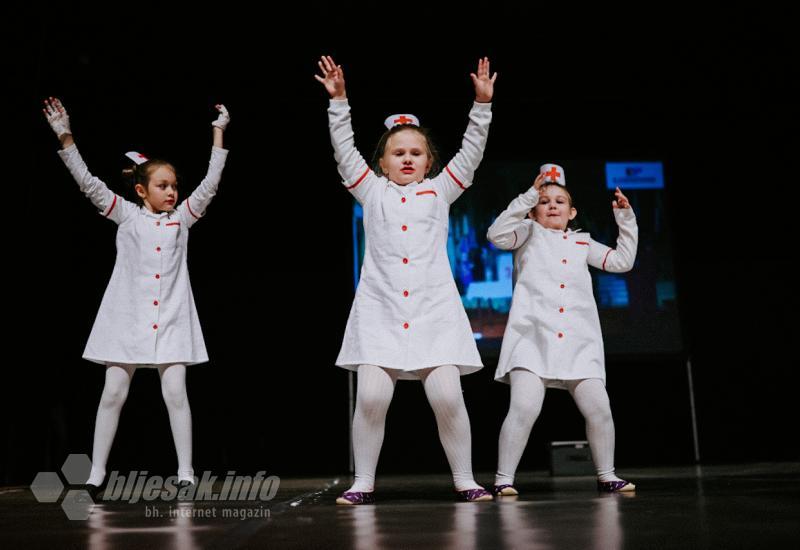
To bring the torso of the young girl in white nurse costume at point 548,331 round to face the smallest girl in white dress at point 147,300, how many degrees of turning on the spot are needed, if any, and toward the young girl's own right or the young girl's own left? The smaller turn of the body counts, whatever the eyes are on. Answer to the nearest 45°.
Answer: approximately 90° to the young girl's own right

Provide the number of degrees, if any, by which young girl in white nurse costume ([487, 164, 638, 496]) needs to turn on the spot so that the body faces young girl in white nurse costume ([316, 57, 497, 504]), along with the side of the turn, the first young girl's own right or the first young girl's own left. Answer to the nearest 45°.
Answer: approximately 45° to the first young girl's own right

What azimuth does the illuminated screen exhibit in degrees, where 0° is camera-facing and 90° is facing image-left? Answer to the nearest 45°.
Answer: approximately 0°

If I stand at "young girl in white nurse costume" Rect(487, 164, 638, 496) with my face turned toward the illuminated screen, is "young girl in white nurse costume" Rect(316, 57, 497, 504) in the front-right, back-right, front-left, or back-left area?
back-left

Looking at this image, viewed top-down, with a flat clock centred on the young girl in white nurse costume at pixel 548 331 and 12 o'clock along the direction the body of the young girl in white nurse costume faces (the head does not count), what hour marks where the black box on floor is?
The black box on floor is roughly at 6 o'clock from the young girl in white nurse costume.

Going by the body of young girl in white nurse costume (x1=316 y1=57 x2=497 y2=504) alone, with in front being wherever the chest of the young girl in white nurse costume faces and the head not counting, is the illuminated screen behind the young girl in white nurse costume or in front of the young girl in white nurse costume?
behind

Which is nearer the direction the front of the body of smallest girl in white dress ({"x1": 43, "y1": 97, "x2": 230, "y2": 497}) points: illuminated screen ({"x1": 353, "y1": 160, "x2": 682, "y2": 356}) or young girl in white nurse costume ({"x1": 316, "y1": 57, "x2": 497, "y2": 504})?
the young girl in white nurse costume

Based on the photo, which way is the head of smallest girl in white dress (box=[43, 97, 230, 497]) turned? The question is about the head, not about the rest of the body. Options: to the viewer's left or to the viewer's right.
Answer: to the viewer's right
